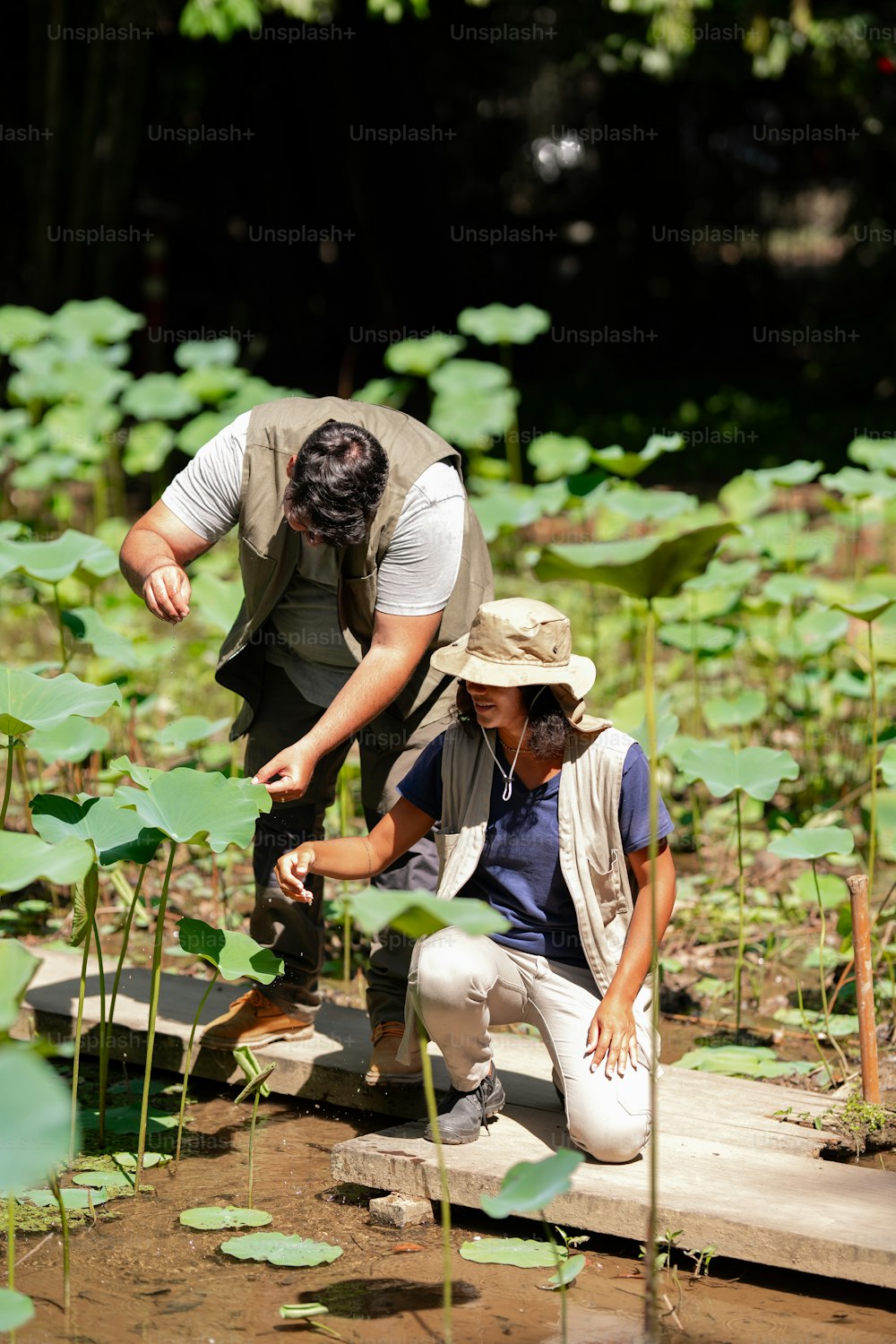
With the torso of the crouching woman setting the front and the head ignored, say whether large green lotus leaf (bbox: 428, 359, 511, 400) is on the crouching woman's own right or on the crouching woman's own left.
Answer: on the crouching woman's own right

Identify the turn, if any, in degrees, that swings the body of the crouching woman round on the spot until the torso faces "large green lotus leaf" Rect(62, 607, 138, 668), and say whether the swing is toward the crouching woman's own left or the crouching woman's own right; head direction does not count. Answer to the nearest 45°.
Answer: approximately 90° to the crouching woman's own right

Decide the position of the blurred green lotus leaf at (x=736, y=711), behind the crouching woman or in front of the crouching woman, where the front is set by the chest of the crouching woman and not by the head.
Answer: behind

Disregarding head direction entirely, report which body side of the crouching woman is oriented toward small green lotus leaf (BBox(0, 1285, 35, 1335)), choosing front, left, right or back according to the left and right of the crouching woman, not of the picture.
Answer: front

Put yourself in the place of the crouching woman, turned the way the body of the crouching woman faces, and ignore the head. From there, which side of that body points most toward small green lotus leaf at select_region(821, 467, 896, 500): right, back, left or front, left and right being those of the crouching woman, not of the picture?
back

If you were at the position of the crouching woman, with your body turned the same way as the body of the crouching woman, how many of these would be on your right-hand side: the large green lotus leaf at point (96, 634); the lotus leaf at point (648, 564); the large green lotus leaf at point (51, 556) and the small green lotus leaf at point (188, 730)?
3

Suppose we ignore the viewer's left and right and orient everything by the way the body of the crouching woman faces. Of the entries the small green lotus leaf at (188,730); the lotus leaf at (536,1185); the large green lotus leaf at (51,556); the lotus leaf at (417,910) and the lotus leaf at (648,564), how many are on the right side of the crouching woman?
2

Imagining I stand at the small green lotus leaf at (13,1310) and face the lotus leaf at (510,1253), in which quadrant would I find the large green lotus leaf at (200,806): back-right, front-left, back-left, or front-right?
front-left

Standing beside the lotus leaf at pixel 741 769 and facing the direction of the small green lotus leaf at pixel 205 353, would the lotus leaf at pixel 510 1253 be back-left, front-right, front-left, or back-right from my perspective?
back-left

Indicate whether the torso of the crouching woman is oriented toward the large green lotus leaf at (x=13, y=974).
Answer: yes

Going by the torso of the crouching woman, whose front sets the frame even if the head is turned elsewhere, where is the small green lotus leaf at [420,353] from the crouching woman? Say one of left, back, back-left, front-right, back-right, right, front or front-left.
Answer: back-right

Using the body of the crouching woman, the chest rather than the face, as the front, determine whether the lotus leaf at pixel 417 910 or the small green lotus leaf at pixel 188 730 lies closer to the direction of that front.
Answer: the lotus leaf

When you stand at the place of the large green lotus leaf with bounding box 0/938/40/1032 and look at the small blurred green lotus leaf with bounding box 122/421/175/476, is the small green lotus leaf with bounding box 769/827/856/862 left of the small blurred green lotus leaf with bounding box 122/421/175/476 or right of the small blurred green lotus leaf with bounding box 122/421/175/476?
right

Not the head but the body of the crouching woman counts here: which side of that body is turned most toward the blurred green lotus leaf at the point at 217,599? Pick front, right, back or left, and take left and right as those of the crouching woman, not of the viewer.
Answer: right

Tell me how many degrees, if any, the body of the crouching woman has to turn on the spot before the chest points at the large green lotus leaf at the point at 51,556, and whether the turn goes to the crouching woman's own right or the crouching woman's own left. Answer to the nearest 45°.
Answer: approximately 90° to the crouching woman's own right

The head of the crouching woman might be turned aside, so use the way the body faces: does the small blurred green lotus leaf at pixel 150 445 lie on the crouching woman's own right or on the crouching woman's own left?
on the crouching woman's own right
